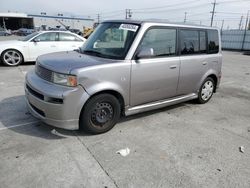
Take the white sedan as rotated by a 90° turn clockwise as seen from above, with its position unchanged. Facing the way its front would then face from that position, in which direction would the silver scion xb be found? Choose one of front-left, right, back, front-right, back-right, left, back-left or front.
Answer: back

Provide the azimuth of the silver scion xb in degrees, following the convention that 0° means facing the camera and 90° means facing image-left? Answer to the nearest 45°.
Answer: approximately 45°

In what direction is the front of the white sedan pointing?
to the viewer's left
